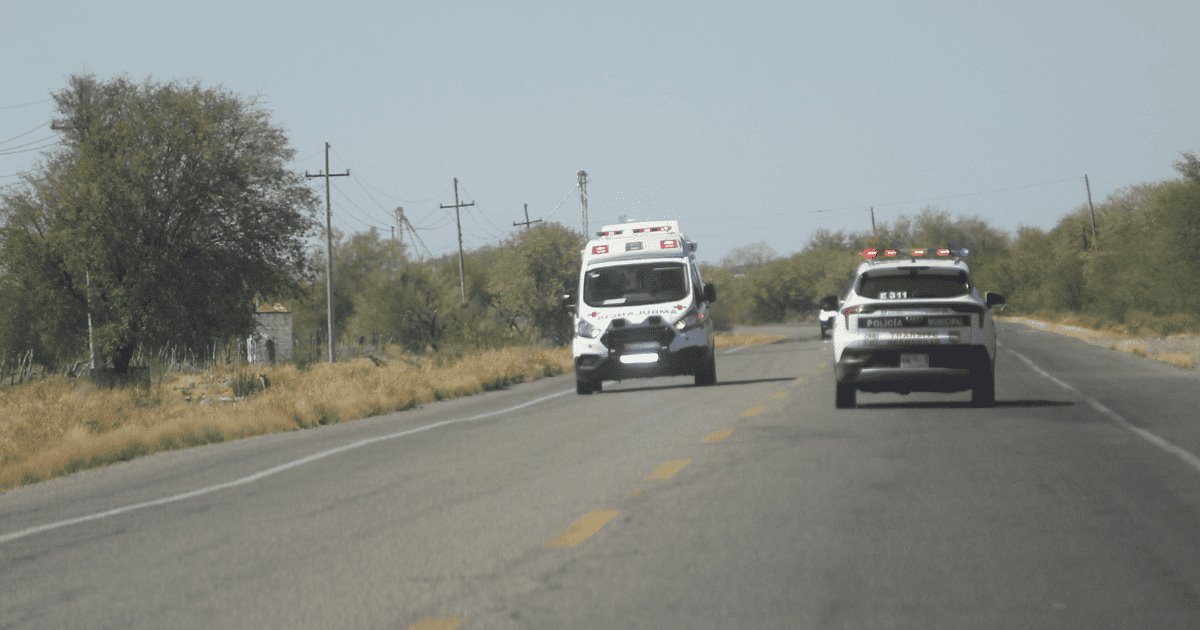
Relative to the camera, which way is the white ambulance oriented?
toward the camera

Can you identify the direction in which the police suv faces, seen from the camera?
facing away from the viewer

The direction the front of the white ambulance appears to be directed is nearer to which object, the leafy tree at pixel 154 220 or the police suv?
the police suv

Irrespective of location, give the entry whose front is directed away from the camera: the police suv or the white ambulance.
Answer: the police suv

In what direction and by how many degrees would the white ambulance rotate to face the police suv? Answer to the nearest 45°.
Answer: approximately 45° to its left

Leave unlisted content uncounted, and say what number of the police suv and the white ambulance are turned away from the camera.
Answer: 1
